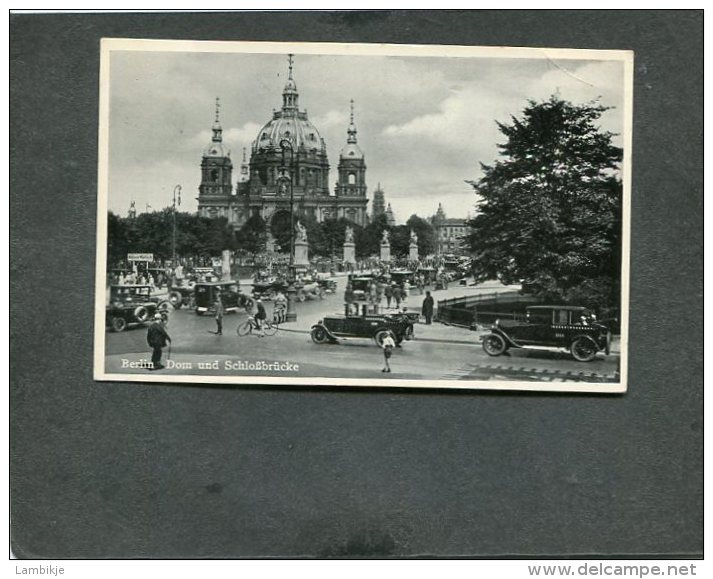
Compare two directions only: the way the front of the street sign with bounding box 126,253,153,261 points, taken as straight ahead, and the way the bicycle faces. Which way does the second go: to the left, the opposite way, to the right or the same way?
to the right

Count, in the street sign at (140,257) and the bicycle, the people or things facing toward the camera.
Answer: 1

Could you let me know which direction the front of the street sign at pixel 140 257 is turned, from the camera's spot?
facing the viewer

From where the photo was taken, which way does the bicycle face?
to the viewer's left
